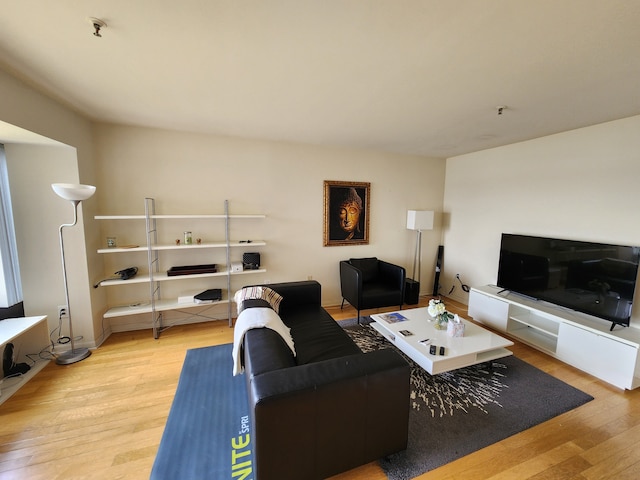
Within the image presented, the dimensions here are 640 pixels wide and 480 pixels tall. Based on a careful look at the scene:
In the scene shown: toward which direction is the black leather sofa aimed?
to the viewer's right

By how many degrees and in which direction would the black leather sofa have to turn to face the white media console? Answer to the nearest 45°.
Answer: approximately 45° to its left

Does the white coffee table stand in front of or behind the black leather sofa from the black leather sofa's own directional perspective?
in front

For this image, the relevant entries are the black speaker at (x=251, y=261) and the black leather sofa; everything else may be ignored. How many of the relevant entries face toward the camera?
1

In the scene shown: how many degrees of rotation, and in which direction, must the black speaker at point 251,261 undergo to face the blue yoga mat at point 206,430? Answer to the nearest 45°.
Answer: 0° — it already faces it

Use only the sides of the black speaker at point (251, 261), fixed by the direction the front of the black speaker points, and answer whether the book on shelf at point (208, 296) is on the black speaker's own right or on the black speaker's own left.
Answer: on the black speaker's own right

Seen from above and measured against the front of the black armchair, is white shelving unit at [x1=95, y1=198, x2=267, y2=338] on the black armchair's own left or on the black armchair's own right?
on the black armchair's own right

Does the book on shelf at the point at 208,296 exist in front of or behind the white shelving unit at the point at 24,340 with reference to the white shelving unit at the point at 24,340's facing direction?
in front

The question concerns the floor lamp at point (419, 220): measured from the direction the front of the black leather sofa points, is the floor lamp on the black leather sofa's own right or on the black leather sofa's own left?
on the black leather sofa's own left

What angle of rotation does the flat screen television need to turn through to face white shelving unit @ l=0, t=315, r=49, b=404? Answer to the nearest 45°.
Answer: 0° — it already faces it

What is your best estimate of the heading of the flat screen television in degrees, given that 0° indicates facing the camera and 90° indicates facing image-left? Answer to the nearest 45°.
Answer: approximately 45°

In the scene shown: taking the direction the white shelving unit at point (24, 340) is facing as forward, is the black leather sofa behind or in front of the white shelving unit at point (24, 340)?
in front
